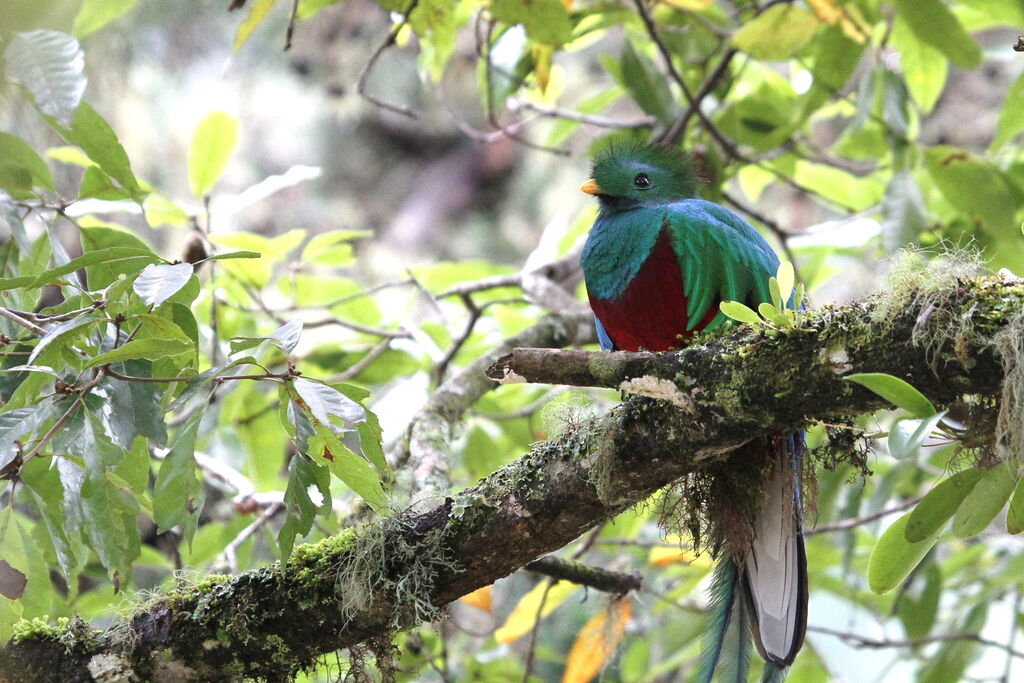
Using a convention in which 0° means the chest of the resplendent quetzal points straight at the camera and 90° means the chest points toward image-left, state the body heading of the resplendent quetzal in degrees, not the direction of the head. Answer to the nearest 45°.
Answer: approximately 45°

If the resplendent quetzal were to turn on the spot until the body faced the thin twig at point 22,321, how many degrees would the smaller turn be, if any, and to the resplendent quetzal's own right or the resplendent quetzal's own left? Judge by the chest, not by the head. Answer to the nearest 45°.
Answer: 0° — it already faces it

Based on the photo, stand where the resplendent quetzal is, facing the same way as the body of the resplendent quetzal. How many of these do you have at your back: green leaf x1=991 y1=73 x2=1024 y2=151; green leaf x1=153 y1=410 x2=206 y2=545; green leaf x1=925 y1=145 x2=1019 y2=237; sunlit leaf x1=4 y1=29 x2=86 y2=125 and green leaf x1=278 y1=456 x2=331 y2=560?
2

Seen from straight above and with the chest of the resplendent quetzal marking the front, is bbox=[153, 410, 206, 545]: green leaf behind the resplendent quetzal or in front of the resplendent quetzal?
in front

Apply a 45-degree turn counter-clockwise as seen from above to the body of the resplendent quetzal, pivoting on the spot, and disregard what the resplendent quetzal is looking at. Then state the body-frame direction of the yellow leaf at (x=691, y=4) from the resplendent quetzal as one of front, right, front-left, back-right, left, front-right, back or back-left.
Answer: back

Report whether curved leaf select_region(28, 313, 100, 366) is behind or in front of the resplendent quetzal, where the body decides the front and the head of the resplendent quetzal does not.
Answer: in front

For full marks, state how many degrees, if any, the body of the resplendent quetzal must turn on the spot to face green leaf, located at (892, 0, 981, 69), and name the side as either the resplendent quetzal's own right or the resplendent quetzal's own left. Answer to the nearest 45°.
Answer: approximately 180°

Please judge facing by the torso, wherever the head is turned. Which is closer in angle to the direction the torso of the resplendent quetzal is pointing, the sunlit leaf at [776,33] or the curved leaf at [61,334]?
the curved leaf

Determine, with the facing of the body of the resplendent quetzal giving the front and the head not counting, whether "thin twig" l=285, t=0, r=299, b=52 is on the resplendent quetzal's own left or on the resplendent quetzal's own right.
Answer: on the resplendent quetzal's own right

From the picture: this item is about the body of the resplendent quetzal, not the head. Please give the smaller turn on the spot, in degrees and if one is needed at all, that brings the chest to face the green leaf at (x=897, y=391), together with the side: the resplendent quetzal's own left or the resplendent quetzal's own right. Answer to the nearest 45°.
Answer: approximately 45° to the resplendent quetzal's own left

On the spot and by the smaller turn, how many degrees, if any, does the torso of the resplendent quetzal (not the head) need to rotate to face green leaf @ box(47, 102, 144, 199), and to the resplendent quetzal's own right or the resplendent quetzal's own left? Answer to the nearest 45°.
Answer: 0° — it already faces it

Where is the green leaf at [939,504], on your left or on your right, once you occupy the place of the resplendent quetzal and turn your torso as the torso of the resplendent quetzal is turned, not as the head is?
on your left
